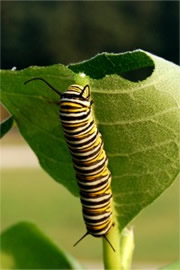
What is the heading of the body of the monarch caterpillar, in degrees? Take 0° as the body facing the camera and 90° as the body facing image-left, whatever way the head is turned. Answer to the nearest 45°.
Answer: approximately 180°
